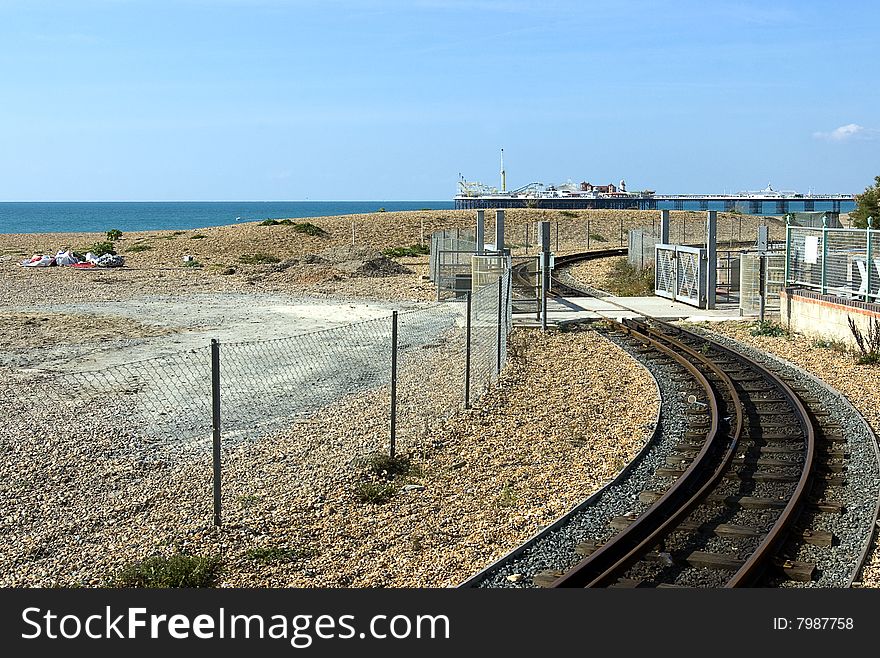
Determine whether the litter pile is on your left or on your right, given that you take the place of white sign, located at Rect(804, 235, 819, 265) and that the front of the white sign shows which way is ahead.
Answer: on your right

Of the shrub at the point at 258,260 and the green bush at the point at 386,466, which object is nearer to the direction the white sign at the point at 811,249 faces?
the green bush

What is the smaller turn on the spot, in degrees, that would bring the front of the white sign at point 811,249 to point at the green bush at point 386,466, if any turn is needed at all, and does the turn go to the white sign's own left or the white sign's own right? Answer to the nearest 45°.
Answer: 0° — it already faces it

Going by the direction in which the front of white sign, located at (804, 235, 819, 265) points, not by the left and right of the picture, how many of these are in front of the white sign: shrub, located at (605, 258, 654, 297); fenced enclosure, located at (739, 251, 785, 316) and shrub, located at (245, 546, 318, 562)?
1

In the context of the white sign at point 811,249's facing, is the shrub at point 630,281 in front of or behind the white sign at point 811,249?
behind

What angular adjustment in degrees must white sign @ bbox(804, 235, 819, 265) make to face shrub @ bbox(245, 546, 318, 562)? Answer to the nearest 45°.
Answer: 0° — it already faces it

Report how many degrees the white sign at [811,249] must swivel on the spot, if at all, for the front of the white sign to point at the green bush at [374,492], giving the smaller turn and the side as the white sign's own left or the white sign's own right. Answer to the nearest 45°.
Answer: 0° — it already faces it

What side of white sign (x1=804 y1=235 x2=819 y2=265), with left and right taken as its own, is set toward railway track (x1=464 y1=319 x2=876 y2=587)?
front

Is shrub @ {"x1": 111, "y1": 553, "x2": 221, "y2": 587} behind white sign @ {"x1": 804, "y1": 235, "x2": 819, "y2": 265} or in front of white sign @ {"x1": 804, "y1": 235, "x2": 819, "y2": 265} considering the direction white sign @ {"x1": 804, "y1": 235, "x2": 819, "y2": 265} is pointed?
in front

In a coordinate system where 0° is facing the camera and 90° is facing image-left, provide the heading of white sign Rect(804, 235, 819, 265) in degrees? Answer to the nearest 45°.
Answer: approximately 0°

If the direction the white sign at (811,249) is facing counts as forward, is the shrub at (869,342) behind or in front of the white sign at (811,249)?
in front
